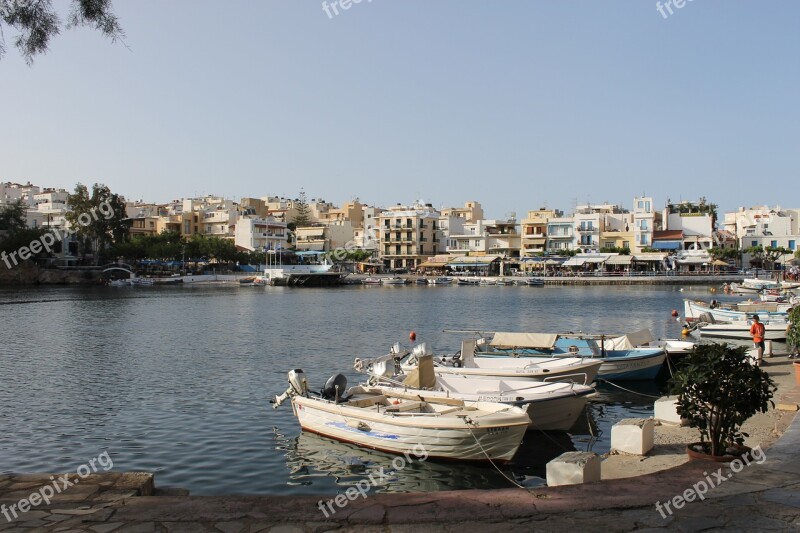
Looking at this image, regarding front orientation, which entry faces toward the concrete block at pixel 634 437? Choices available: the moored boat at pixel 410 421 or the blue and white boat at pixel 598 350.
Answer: the moored boat

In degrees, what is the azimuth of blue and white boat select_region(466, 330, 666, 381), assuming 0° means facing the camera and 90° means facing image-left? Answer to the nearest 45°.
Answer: approximately 270°

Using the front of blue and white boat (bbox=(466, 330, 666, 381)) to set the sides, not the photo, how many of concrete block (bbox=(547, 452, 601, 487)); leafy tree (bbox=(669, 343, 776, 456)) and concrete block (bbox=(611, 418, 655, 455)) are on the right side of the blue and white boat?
3

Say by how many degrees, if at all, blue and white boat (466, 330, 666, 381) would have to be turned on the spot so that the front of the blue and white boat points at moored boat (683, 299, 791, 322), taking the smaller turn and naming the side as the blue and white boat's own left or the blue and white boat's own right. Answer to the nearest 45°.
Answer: approximately 45° to the blue and white boat's own left

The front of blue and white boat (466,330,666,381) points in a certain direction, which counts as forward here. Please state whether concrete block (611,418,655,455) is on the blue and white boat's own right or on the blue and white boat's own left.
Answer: on the blue and white boat's own right

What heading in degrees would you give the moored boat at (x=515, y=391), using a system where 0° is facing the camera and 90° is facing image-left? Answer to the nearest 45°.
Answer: approximately 315°
